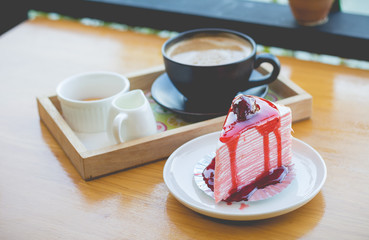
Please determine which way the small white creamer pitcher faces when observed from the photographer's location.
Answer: facing away from the viewer and to the right of the viewer
